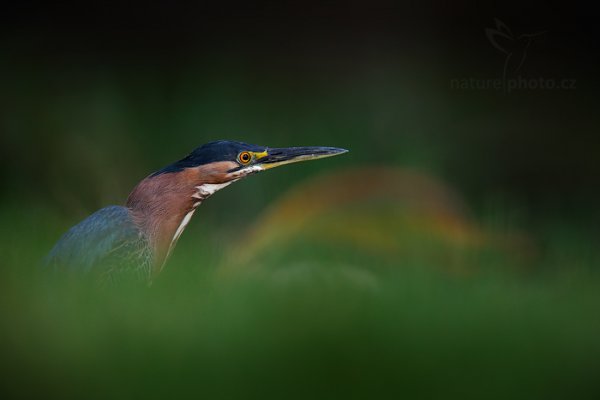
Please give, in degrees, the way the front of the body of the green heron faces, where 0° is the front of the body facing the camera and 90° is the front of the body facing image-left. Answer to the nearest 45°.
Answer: approximately 270°
